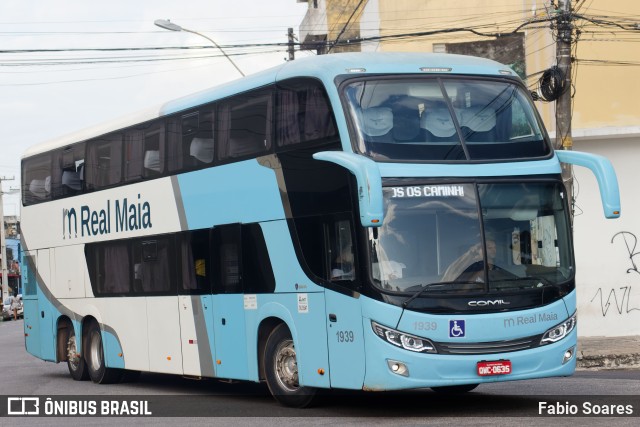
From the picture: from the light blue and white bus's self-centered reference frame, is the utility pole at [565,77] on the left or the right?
on its left

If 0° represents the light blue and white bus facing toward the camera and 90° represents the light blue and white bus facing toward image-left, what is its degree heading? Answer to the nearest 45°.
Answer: approximately 315°
